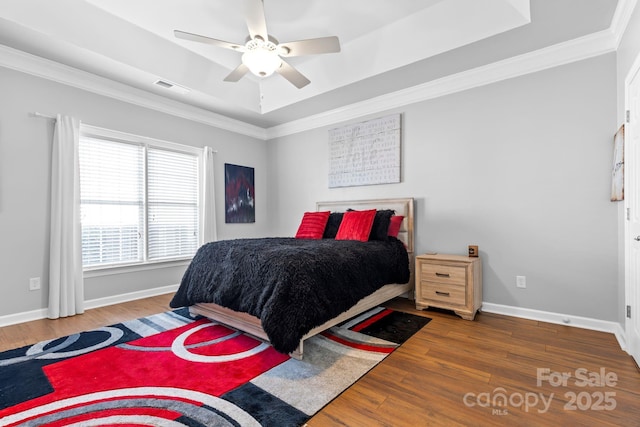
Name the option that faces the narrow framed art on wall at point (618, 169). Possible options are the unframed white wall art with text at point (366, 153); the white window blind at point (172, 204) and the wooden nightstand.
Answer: the white window blind

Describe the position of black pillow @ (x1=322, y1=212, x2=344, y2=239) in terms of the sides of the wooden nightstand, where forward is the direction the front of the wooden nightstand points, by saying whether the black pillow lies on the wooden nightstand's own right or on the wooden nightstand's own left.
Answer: on the wooden nightstand's own right

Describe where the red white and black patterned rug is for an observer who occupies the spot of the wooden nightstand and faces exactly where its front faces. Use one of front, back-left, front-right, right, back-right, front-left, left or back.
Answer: front

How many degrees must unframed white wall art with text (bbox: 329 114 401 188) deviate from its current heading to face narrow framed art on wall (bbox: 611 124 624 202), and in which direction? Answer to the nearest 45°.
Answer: approximately 90° to its left

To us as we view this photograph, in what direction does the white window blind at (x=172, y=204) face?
facing the viewer and to the right of the viewer

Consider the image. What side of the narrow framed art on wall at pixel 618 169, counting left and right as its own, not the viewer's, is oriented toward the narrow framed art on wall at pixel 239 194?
front

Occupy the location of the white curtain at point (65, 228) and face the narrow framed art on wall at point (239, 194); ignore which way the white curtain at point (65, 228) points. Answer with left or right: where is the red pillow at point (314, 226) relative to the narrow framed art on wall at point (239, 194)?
right

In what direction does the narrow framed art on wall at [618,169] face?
to the viewer's left

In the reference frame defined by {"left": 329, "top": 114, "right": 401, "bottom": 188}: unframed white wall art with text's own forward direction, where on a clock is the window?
The window is roughly at 1 o'clock from the unframed white wall art with text.

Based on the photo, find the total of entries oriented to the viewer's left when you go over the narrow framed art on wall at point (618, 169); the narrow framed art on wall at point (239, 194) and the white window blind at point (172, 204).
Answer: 1

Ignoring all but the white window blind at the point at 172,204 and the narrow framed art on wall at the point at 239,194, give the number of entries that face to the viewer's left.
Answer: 0

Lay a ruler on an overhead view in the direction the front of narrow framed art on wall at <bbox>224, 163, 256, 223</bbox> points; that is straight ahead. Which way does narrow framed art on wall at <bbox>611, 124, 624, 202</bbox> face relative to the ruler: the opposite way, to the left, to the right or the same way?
the opposite way

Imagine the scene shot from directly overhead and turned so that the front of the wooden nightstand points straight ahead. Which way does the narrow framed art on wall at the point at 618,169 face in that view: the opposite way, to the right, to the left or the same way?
to the right

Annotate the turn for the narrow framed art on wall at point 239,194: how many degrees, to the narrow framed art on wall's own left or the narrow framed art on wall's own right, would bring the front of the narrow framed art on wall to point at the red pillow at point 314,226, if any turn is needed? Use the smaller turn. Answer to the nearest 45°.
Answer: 0° — it already faces it

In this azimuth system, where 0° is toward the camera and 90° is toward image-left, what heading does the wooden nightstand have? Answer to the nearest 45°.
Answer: approximately 45°

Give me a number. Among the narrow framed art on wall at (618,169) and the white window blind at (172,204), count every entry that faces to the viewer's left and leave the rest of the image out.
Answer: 1

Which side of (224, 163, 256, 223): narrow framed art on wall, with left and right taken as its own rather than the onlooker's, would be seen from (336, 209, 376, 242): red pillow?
front

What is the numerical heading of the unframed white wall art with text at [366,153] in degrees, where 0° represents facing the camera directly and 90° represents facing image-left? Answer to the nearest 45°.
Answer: approximately 45°
